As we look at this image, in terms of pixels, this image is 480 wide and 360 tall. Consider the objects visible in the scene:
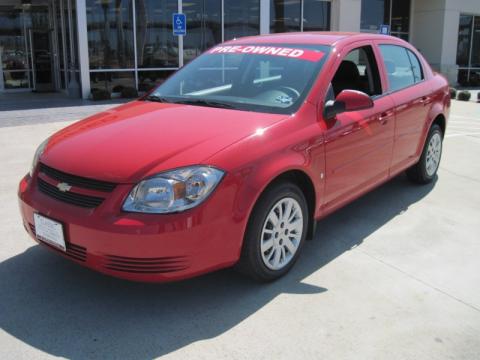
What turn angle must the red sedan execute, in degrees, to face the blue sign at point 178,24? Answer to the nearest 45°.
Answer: approximately 135° to its right

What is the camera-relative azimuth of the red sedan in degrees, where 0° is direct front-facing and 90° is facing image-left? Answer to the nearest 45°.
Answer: approximately 45°
